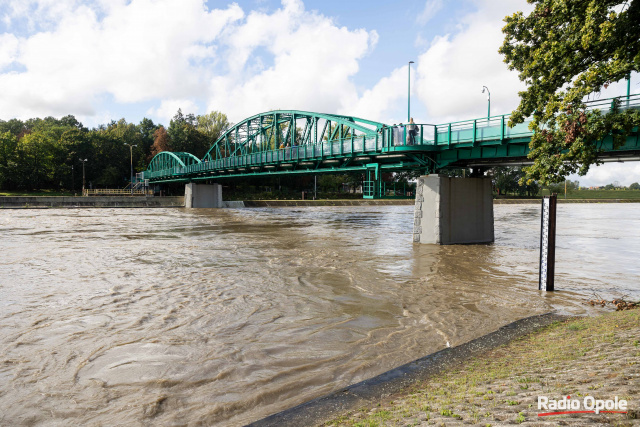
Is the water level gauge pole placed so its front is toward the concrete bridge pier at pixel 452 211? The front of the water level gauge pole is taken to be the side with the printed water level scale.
no

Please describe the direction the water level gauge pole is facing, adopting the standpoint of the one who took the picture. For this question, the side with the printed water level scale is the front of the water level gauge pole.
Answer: facing the viewer and to the left of the viewer

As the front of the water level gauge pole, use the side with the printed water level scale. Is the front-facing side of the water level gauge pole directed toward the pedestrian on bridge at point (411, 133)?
no
